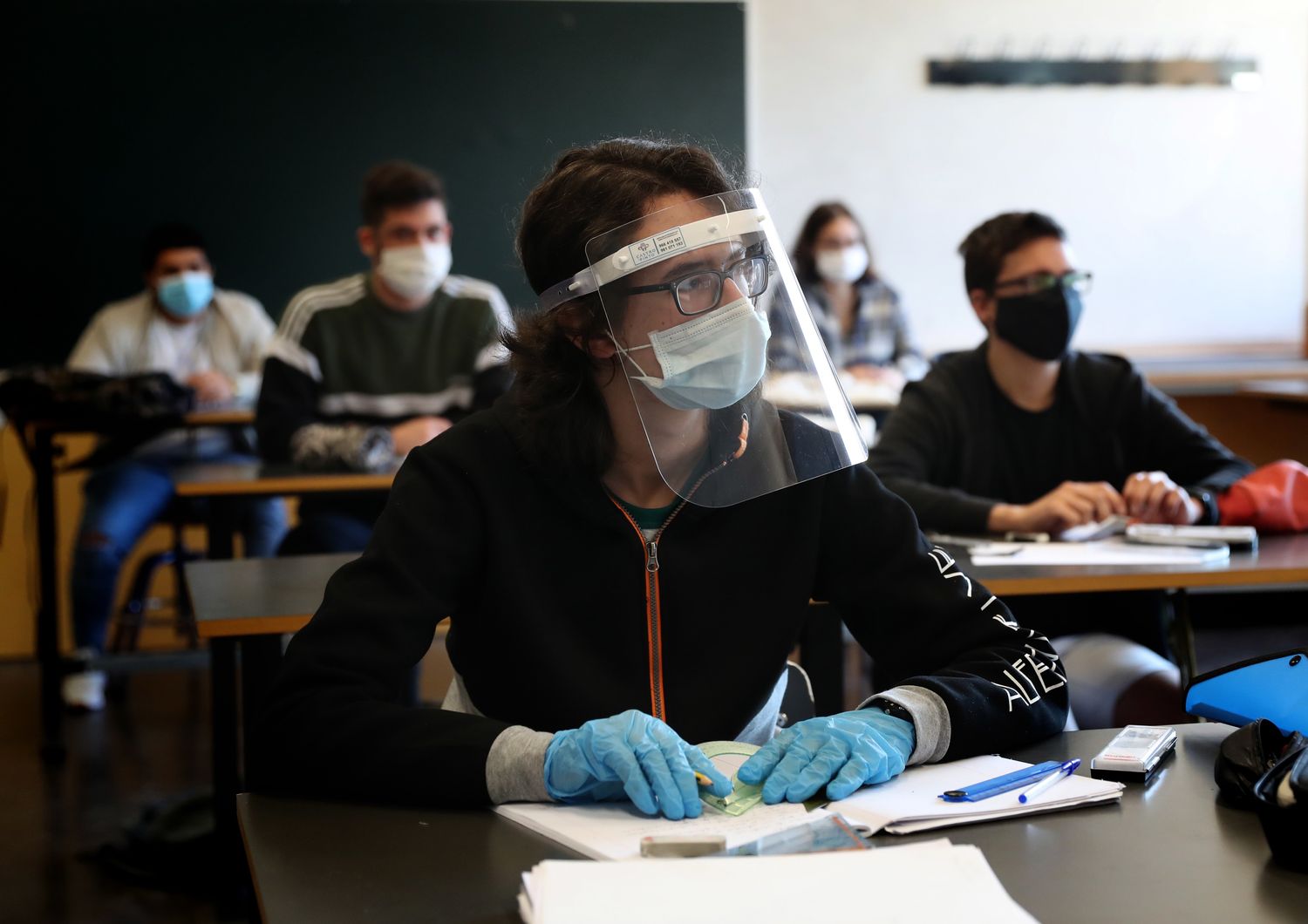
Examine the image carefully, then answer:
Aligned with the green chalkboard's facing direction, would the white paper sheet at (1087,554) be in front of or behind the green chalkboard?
in front

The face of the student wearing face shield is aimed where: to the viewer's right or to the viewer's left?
to the viewer's right

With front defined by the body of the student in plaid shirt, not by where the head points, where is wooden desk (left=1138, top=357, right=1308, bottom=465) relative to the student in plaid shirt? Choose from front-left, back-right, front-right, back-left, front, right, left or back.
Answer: left

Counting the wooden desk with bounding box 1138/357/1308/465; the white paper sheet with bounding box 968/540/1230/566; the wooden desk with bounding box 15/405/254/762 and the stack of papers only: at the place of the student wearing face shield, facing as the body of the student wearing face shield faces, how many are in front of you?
1

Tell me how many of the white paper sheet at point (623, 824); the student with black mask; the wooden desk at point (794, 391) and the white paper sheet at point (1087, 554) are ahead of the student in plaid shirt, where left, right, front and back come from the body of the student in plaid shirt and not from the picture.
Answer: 4

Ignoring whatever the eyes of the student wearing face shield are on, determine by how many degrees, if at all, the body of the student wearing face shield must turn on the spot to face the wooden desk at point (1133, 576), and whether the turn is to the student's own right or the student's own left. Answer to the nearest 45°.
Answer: approximately 135° to the student's own left

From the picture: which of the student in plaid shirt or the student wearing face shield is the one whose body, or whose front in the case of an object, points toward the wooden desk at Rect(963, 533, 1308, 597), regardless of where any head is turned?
the student in plaid shirt

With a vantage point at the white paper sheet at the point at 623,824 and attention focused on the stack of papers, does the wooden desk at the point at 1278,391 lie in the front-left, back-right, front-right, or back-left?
back-left

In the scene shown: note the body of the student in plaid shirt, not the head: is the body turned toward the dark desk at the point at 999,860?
yes

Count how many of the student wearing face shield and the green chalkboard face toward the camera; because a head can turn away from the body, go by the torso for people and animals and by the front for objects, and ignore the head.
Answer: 2
